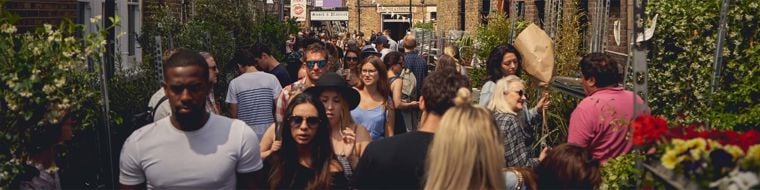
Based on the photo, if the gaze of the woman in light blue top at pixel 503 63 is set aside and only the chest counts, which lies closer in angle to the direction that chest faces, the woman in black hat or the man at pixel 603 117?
the man

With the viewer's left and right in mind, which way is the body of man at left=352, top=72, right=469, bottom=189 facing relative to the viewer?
facing away from the viewer

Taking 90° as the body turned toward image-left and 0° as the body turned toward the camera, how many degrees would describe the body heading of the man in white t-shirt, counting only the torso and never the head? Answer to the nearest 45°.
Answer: approximately 0°

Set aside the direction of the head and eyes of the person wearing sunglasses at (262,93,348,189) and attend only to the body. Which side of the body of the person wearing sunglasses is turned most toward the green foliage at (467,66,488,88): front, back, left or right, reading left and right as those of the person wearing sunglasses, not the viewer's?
back

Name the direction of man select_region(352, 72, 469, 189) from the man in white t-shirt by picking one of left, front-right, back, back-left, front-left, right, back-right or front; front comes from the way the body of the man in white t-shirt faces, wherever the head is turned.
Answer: left

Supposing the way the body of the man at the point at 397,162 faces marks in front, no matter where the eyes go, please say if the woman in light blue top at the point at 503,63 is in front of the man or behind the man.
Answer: in front

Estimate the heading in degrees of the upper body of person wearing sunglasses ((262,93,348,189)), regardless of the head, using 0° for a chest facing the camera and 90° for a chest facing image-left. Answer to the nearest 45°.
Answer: approximately 0°

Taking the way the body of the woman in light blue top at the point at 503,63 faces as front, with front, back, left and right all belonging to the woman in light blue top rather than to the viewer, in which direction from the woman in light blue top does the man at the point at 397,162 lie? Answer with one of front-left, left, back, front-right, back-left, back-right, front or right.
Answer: front-right

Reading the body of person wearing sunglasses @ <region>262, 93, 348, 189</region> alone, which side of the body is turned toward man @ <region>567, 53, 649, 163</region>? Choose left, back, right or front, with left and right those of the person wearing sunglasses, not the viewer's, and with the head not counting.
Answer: left

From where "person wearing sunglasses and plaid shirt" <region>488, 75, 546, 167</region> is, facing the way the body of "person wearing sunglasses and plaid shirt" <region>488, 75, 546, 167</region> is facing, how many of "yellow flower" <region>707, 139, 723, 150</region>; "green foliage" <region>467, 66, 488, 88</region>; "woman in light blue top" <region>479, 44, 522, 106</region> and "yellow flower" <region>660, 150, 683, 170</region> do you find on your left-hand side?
2
